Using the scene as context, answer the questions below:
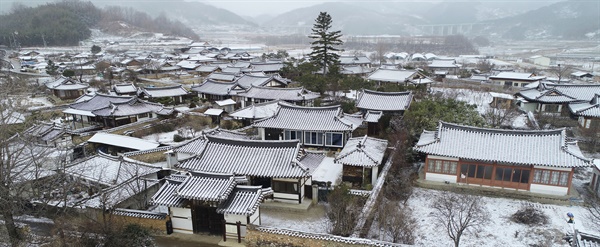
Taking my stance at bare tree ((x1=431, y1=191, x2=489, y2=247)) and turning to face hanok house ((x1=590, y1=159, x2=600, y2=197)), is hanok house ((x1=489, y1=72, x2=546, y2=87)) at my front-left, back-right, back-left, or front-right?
front-left

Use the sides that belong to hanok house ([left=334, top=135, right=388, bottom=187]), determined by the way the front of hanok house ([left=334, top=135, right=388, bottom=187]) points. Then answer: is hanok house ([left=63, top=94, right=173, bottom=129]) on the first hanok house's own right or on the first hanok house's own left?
on the first hanok house's own right

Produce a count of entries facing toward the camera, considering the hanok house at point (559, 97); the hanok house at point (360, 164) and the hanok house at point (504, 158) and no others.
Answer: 3

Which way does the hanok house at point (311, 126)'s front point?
toward the camera

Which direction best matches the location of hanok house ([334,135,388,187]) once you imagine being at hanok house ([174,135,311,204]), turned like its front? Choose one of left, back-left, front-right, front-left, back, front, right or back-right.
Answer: left

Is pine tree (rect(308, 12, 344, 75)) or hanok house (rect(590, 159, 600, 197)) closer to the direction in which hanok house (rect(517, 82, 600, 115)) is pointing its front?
the hanok house

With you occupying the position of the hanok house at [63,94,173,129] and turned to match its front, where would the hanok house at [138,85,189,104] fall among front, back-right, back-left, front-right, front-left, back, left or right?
left

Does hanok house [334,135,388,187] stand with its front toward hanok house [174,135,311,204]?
no

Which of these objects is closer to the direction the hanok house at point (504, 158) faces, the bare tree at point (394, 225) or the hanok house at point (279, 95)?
the bare tree

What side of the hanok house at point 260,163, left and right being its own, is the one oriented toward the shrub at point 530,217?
left

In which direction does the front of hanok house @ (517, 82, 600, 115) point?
toward the camera

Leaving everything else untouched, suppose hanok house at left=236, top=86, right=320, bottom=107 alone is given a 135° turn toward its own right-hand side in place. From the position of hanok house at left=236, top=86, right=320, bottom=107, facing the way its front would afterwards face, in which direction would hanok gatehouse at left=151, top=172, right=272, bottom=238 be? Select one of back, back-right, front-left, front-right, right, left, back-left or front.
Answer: back-left

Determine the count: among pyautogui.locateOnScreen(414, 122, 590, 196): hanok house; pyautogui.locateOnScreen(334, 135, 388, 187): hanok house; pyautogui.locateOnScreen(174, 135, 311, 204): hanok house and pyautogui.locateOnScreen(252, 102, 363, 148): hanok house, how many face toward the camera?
4
